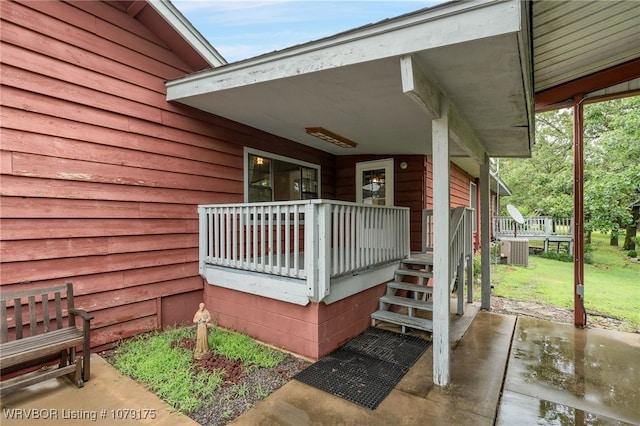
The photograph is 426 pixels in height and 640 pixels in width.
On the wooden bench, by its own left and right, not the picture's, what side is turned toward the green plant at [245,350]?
left

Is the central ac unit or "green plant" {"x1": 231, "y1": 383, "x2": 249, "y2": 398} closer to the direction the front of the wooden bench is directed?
the green plant

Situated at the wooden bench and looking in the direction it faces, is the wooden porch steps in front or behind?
in front

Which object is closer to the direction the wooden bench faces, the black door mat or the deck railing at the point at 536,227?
the black door mat

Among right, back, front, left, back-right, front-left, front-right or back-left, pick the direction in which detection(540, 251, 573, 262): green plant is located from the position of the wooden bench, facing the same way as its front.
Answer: front-left

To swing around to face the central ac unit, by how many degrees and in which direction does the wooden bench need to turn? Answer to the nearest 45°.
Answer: approximately 45° to its left

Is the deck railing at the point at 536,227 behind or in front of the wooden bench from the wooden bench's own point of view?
in front

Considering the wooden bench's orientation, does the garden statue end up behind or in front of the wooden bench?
in front

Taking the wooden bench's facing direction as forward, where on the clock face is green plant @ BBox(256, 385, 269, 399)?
The green plant is roughly at 12 o'clock from the wooden bench.

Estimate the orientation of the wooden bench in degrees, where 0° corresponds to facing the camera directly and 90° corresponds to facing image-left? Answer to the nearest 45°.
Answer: approximately 315°

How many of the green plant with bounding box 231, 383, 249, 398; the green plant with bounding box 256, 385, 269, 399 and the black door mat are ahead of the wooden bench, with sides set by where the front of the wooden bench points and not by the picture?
3
